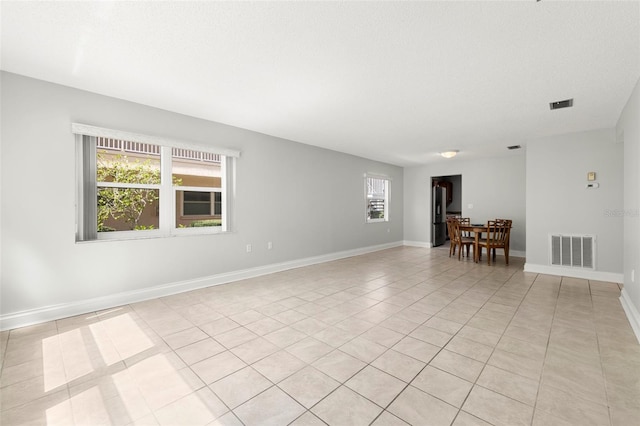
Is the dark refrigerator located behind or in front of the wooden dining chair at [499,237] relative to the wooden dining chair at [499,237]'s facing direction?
in front

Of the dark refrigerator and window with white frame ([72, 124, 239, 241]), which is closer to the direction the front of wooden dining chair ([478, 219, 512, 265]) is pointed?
the dark refrigerator

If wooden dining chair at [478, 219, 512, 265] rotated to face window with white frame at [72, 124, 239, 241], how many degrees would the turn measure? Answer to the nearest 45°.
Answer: approximately 90° to its left

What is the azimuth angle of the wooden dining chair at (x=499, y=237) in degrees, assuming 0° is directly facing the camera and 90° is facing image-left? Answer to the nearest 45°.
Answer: approximately 135°

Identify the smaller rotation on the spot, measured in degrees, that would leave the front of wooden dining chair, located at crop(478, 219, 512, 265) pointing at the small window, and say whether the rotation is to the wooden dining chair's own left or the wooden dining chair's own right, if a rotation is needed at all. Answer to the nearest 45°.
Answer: approximately 45° to the wooden dining chair's own left
